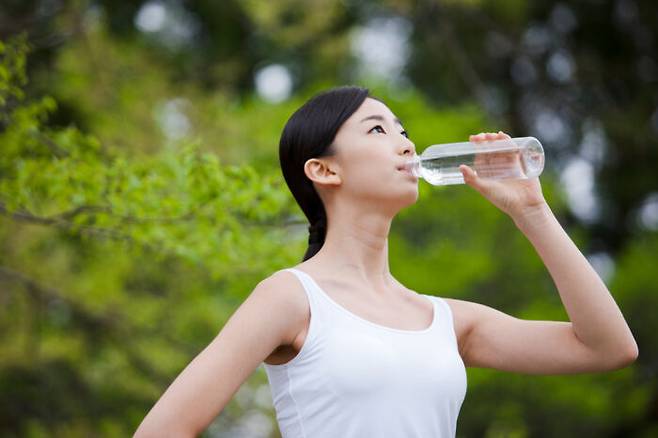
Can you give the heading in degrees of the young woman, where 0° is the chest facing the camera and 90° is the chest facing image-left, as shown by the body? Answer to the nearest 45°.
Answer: approximately 315°
